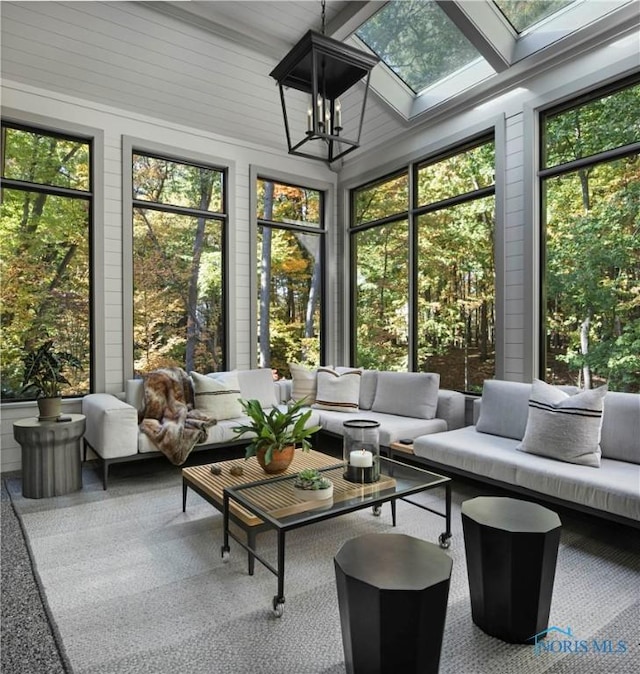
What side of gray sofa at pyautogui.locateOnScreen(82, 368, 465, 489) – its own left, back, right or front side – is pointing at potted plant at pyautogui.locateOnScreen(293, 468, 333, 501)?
front

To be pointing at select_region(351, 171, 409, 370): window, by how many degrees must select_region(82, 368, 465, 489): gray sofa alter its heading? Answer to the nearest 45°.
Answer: approximately 135° to its left

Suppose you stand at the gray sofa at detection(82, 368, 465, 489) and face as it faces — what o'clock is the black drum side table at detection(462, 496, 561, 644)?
The black drum side table is roughly at 11 o'clock from the gray sofa.

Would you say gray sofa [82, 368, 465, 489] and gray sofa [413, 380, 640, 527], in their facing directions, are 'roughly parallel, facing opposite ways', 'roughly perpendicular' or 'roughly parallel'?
roughly perpendicular

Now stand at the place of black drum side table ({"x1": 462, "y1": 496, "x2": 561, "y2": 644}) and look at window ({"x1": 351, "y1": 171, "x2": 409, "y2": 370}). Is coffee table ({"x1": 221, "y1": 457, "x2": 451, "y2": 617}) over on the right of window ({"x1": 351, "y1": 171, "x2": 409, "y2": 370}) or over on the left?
left

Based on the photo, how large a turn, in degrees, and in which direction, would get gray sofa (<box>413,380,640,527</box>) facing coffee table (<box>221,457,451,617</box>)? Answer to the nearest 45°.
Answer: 0° — it already faces it

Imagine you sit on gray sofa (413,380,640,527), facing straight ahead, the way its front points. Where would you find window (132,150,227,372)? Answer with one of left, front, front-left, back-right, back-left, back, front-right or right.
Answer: front-right

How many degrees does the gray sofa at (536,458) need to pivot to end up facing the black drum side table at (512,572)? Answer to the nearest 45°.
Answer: approximately 45° to its left

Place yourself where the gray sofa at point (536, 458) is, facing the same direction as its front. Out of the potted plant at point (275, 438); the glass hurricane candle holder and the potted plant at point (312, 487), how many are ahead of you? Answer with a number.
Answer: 3

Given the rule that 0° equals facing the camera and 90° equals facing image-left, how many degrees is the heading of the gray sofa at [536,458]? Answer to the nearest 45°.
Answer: approximately 45°

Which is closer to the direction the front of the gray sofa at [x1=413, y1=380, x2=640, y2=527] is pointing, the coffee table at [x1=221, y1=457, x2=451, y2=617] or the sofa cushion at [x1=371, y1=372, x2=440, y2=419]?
the coffee table

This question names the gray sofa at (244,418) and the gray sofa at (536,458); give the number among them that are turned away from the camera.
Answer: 0

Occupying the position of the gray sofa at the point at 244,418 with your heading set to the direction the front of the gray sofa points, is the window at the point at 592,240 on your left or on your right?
on your left

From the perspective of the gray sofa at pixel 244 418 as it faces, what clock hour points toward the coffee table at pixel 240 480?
The coffee table is roughly at 12 o'clock from the gray sofa.

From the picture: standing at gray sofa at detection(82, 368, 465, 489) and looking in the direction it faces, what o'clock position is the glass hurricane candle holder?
The glass hurricane candle holder is roughly at 11 o'clock from the gray sofa.

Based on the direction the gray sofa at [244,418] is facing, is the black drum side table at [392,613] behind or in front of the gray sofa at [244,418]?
in front
